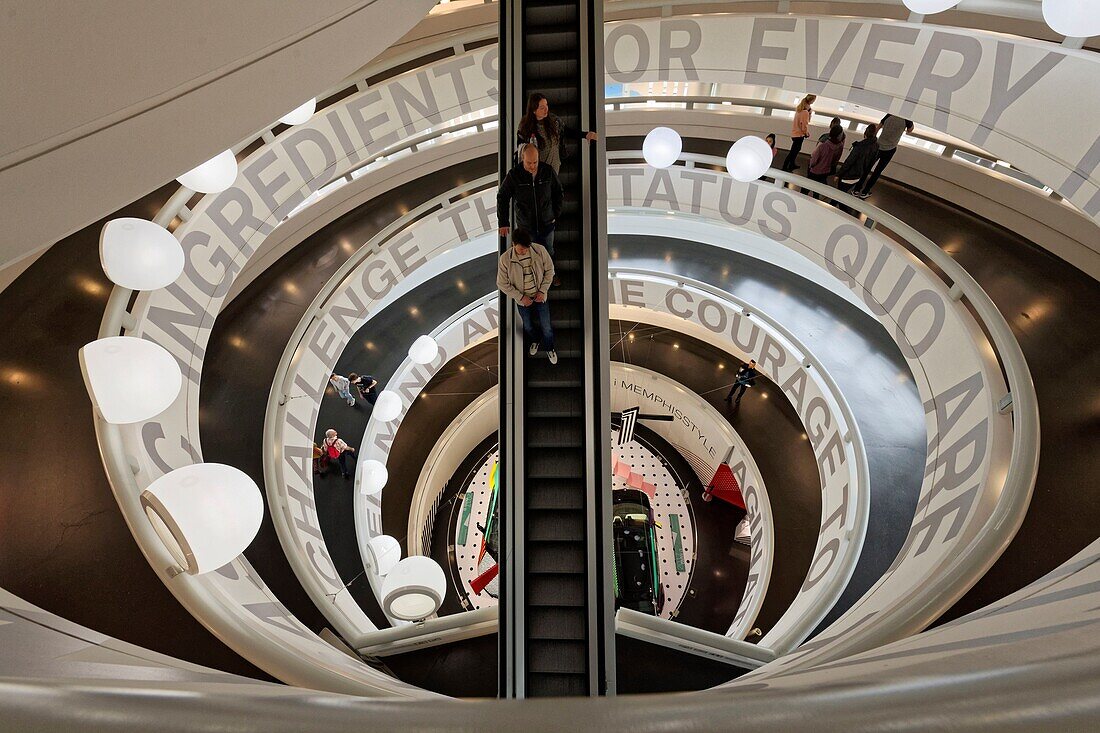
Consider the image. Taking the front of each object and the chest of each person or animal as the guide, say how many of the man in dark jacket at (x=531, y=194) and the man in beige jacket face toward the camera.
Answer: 2

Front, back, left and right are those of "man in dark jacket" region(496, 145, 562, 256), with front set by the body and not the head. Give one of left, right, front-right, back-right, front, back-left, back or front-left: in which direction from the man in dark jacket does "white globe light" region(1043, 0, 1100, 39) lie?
left

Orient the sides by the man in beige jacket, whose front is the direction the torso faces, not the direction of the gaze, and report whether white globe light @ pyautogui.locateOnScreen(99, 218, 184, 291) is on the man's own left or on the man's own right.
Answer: on the man's own right

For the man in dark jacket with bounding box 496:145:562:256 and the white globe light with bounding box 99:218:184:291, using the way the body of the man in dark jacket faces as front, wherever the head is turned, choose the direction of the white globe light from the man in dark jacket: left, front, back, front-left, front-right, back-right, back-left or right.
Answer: right

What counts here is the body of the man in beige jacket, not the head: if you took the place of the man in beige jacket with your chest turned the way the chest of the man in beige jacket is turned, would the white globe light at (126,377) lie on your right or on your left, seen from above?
on your right

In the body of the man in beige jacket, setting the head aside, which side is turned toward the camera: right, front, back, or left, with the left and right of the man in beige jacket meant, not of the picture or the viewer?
front

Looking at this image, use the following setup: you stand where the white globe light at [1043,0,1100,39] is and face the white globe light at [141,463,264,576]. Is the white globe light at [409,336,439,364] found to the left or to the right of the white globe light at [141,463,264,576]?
right

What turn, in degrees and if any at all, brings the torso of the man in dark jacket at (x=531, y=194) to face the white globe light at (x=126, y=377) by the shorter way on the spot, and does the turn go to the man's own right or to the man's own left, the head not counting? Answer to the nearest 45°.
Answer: approximately 90° to the man's own right
